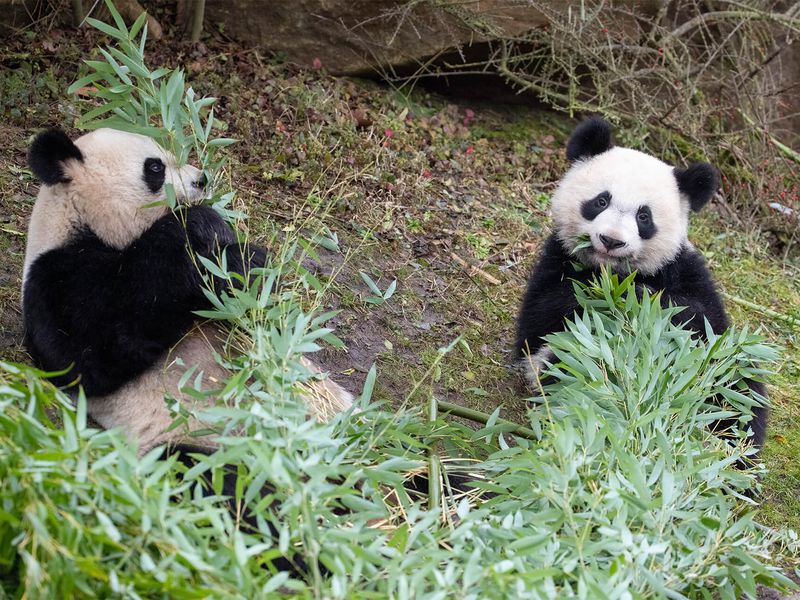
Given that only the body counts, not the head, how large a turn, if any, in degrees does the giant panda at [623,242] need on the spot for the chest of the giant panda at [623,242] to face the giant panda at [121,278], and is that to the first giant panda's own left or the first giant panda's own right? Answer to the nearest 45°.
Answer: approximately 45° to the first giant panda's own right

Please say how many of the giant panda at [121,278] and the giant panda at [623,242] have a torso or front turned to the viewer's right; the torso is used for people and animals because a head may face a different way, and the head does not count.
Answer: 1

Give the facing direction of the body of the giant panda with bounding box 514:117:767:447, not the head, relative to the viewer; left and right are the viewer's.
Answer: facing the viewer

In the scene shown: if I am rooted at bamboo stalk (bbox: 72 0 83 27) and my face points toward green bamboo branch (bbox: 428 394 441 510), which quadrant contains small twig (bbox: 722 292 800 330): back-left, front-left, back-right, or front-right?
front-left

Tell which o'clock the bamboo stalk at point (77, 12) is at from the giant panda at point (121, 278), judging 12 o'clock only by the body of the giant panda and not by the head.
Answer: The bamboo stalk is roughly at 9 o'clock from the giant panda.

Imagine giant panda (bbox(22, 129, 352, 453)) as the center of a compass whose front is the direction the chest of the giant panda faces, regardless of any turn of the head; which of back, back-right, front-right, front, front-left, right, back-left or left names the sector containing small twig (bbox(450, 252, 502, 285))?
front-left

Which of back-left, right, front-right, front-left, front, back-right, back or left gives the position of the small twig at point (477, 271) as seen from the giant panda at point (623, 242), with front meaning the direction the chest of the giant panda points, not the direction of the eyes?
back-right

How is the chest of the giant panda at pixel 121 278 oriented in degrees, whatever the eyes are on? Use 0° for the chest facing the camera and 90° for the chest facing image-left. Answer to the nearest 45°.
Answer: approximately 270°

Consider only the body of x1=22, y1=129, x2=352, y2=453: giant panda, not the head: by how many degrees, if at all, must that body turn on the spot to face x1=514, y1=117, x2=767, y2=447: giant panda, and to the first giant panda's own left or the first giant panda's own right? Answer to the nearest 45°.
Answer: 0° — it already faces it
